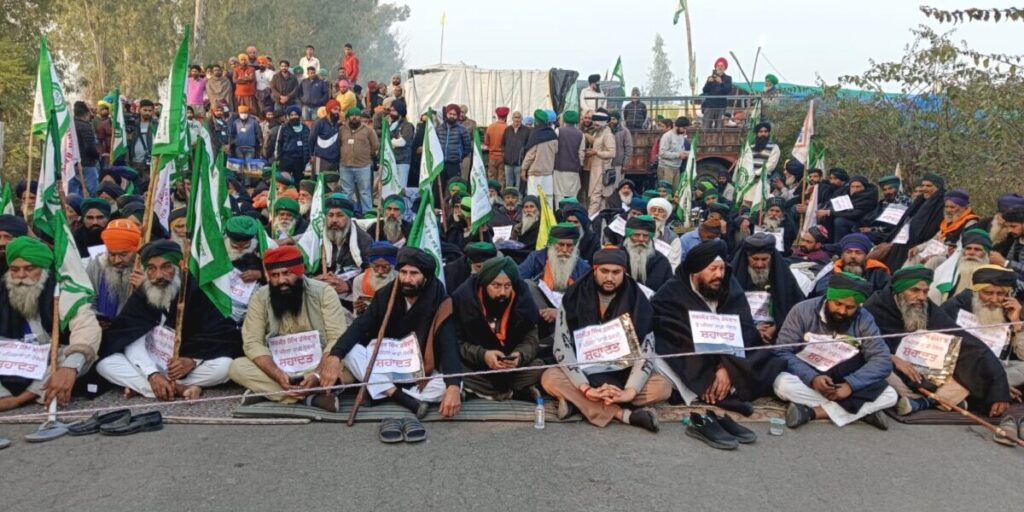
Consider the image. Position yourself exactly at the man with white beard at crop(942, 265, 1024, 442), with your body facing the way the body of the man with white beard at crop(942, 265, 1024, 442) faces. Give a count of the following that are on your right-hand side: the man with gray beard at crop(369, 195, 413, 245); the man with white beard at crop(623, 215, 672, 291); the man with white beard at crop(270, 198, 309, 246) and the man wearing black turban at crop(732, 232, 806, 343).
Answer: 4

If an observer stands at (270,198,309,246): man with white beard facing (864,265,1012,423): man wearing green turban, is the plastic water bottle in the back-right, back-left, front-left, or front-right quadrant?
front-right

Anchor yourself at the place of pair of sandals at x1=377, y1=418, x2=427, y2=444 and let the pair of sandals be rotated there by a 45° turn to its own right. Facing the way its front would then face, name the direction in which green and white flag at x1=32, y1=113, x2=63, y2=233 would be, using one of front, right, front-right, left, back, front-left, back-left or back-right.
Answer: right

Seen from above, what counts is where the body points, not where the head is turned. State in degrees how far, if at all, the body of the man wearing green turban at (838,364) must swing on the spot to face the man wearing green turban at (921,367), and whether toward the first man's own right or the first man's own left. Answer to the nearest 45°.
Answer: approximately 135° to the first man's own left

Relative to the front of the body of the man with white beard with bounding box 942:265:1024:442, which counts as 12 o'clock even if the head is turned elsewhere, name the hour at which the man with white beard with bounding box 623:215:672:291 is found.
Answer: the man with white beard with bounding box 623:215:672:291 is roughly at 3 o'clock from the man with white beard with bounding box 942:265:1024:442.

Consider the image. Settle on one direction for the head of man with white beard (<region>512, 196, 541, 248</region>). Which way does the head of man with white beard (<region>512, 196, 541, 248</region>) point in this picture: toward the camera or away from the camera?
toward the camera

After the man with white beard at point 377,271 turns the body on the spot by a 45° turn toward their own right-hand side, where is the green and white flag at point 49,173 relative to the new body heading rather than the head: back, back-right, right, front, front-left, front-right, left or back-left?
front-right

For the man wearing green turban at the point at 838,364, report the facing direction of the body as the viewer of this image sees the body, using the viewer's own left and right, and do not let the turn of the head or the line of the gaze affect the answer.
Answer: facing the viewer

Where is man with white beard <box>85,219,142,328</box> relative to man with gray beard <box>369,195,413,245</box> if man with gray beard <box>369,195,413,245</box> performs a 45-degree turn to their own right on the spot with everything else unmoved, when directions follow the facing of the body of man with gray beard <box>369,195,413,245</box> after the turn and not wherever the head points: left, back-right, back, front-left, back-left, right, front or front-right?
front

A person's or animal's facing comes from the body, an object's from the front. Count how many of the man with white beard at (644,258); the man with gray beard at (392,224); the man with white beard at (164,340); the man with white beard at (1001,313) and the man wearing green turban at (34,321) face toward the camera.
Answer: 5

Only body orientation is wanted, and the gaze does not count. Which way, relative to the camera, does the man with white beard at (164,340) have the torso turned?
toward the camera

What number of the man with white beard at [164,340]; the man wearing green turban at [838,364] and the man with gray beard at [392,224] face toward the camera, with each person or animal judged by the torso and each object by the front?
3

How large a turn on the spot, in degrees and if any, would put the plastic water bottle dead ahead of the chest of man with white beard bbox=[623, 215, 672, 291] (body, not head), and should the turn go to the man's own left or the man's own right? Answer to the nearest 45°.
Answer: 0° — they already face it

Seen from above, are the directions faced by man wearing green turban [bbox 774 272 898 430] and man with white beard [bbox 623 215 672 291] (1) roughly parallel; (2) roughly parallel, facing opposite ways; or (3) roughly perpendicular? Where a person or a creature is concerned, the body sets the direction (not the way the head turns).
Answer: roughly parallel

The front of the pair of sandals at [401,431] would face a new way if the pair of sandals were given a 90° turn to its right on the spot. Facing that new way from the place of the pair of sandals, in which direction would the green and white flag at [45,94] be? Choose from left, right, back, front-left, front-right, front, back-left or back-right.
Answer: front-right

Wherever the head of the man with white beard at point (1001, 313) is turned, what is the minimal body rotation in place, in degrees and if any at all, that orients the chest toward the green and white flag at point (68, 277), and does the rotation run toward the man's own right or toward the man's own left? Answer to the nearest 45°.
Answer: approximately 45° to the man's own right

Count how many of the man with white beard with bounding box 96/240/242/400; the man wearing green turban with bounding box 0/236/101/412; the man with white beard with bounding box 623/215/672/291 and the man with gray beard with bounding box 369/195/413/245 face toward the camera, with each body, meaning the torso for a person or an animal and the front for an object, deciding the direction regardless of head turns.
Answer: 4

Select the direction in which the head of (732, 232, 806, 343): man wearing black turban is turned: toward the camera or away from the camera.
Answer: toward the camera

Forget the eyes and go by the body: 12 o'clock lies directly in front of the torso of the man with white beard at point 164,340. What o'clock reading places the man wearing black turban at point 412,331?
The man wearing black turban is roughly at 10 o'clock from the man with white beard.

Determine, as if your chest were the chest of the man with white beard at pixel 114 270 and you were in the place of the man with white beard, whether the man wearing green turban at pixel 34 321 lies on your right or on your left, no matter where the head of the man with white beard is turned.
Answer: on your right
